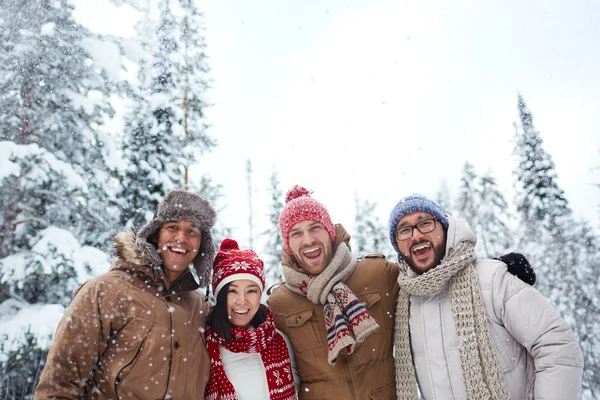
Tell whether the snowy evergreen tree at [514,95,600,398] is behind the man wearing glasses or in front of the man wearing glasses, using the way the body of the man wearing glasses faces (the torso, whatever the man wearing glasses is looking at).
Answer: behind

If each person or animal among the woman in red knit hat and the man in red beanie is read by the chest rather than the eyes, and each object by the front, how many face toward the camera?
2

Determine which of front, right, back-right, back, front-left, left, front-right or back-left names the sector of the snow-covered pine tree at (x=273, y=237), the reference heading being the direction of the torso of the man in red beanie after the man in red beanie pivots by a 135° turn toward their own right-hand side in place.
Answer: front-right

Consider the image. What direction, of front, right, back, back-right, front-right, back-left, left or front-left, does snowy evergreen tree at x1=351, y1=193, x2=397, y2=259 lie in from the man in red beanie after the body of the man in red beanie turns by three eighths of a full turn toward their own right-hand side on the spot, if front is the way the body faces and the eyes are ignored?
front-right

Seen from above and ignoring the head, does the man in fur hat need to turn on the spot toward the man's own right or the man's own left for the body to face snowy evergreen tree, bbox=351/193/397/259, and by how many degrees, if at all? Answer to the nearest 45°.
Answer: approximately 90° to the man's own left

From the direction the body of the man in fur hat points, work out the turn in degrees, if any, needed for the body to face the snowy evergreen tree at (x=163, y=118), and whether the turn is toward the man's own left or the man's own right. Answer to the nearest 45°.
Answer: approximately 135° to the man's own left

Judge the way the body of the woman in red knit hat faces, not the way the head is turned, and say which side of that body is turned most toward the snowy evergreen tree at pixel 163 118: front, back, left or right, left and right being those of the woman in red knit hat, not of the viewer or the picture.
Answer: back
